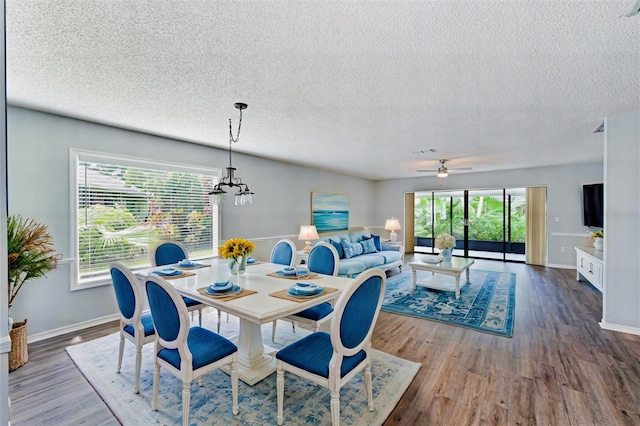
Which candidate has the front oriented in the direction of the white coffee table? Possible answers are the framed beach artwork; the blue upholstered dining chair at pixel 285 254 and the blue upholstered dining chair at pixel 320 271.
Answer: the framed beach artwork

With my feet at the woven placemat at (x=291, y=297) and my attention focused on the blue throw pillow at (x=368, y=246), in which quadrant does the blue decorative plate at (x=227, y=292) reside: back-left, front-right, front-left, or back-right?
back-left

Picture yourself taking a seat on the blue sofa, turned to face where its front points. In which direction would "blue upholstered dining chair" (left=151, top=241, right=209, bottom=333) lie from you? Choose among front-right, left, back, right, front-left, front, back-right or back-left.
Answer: right

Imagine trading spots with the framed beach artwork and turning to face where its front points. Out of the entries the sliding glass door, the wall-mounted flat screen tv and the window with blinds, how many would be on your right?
1

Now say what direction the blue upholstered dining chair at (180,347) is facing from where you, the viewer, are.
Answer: facing away from the viewer and to the right of the viewer

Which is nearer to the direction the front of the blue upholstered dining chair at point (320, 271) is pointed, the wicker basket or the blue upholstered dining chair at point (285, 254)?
the wicker basket

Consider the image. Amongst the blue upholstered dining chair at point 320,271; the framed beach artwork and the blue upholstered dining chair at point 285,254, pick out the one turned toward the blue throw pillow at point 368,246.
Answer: the framed beach artwork

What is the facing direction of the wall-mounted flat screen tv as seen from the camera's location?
facing to the left of the viewer

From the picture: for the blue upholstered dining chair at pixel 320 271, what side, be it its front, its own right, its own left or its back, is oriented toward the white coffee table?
back

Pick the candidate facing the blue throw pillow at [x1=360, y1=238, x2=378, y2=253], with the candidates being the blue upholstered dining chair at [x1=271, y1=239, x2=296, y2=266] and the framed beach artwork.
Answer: the framed beach artwork

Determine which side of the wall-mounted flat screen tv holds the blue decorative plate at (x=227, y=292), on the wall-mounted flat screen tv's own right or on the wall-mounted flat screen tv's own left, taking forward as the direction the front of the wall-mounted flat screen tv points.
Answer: on the wall-mounted flat screen tv's own left

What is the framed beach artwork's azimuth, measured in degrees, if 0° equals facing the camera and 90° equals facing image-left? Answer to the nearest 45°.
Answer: approximately 315°
